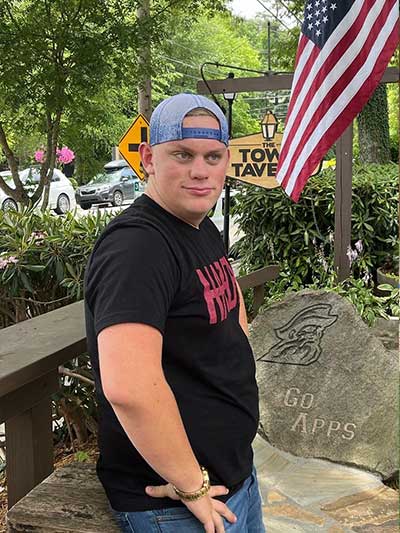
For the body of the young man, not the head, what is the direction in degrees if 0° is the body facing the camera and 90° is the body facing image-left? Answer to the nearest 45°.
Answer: approximately 315°

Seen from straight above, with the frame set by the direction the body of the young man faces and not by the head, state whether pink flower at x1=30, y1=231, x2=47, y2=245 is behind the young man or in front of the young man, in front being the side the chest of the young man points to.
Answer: behind

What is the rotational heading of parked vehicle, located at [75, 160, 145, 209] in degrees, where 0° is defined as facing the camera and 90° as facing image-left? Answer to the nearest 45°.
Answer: approximately 45°

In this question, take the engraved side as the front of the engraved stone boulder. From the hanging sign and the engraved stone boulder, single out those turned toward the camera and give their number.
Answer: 2

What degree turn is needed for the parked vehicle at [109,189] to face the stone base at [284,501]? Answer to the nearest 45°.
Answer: approximately 45° to its left

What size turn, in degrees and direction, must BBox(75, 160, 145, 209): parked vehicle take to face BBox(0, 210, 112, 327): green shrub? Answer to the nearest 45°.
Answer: approximately 45° to its left

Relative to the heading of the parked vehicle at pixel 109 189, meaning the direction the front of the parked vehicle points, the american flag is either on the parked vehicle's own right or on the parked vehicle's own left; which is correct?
on the parked vehicle's own left
